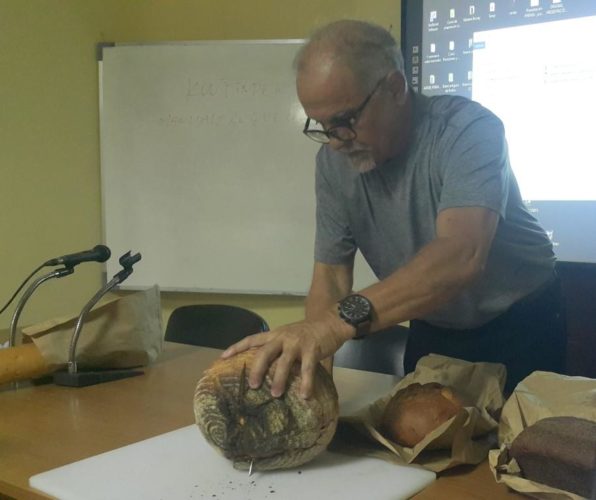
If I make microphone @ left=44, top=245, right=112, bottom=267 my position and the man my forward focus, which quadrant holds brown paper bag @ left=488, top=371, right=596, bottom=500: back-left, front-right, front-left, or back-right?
front-right

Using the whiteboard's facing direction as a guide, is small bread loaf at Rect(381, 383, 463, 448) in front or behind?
in front

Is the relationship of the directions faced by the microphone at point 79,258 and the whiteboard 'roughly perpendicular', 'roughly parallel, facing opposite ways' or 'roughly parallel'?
roughly perpendicular

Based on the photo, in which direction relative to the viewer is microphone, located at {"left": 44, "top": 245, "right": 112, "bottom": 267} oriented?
to the viewer's right

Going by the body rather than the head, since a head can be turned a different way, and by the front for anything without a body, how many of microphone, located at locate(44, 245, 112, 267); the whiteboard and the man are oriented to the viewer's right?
1

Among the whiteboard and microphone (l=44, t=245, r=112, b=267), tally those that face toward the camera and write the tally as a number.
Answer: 1

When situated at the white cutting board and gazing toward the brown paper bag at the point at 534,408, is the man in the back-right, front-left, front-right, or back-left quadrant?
front-left

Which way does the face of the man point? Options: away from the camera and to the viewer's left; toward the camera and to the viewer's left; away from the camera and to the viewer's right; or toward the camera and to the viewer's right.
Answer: toward the camera and to the viewer's left

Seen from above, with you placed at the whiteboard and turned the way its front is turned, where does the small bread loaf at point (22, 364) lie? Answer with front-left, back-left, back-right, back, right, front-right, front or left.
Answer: front

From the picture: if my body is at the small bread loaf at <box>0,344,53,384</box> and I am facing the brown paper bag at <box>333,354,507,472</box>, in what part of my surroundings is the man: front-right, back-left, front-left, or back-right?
front-left

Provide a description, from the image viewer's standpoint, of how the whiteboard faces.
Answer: facing the viewer
